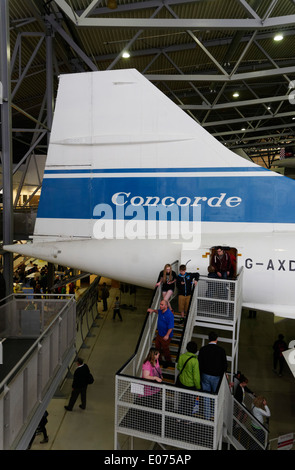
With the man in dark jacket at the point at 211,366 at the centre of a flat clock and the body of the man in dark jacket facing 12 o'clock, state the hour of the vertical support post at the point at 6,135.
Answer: The vertical support post is roughly at 10 o'clock from the man in dark jacket.

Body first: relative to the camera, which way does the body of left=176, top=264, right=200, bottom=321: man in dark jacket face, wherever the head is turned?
toward the camera

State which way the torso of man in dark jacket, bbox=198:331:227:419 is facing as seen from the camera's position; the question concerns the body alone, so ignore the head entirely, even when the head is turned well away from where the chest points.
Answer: away from the camera

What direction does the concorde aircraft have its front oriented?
to the viewer's right

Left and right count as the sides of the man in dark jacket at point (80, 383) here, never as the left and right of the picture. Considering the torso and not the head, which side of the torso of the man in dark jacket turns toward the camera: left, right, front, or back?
left

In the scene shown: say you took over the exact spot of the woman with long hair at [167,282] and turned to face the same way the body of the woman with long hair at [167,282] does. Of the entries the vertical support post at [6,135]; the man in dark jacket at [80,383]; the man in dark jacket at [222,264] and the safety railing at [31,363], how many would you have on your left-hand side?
1

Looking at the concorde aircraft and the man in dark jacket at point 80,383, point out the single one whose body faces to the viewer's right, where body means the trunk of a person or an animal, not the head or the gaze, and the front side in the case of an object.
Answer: the concorde aircraft
